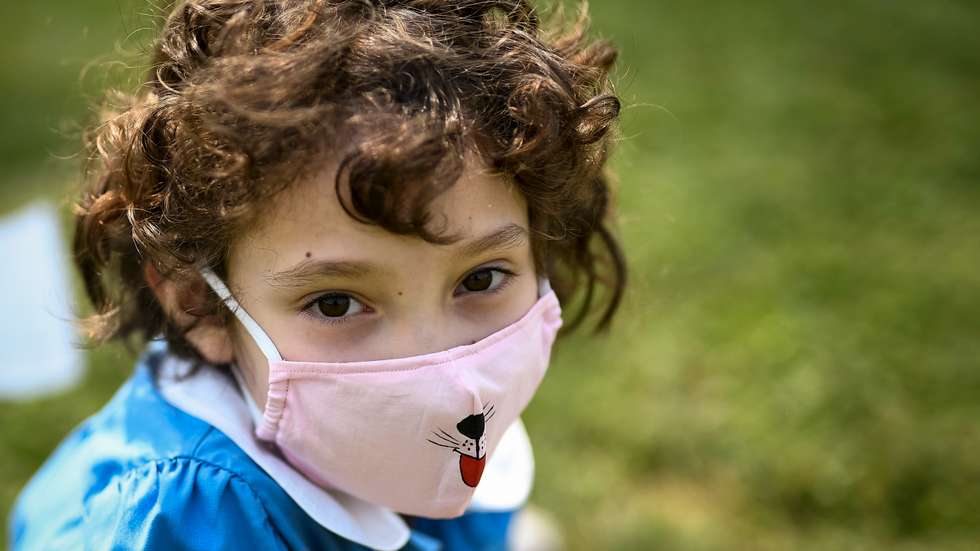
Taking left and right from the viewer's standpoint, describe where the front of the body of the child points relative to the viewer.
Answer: facing the viewer and to the right of the viewer

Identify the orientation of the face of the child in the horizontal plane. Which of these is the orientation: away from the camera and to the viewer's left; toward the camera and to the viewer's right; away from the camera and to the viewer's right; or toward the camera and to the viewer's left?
toward the camera and to the viewer's right

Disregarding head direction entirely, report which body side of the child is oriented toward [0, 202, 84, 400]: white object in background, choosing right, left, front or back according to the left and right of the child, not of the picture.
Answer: back
